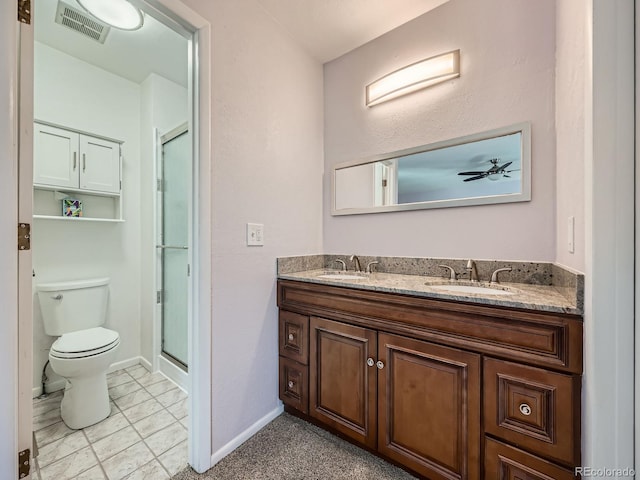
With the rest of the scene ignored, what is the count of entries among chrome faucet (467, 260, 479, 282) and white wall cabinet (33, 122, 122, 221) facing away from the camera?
0

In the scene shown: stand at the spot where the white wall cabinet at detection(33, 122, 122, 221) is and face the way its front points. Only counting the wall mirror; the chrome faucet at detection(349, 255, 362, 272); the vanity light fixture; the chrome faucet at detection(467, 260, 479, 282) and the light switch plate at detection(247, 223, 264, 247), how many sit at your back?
0

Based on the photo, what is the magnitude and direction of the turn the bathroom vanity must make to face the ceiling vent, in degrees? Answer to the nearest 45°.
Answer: approximately 45° to its right

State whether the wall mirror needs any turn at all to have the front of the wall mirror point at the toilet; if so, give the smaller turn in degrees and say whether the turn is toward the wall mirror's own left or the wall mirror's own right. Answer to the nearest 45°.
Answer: approximately 45° to the wall mirror's own right

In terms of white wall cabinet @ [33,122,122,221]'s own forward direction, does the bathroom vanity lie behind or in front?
in front

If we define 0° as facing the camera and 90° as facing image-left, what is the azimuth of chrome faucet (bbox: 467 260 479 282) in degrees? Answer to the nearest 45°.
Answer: approximately 45°

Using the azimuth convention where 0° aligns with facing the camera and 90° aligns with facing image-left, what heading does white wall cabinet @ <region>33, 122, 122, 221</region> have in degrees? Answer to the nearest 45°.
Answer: approximately 315°

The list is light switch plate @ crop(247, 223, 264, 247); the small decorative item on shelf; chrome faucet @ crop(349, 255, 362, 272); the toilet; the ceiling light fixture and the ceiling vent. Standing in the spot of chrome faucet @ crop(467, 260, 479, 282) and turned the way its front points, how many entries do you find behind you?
0

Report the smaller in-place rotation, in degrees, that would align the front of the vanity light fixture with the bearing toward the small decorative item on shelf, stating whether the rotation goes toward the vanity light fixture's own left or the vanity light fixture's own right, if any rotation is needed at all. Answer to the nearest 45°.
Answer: approximately 45° to the vanity light fixture's own right

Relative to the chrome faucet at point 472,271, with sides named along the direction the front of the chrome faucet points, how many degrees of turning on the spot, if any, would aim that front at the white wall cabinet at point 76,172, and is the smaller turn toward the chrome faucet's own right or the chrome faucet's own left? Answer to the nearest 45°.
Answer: approximately 45° to the chrome faucet's own right

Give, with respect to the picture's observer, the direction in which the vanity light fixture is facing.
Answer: facing the viewer and to the left of the viewer

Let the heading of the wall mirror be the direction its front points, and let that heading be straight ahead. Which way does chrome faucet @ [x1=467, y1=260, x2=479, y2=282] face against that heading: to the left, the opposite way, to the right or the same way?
the same way
